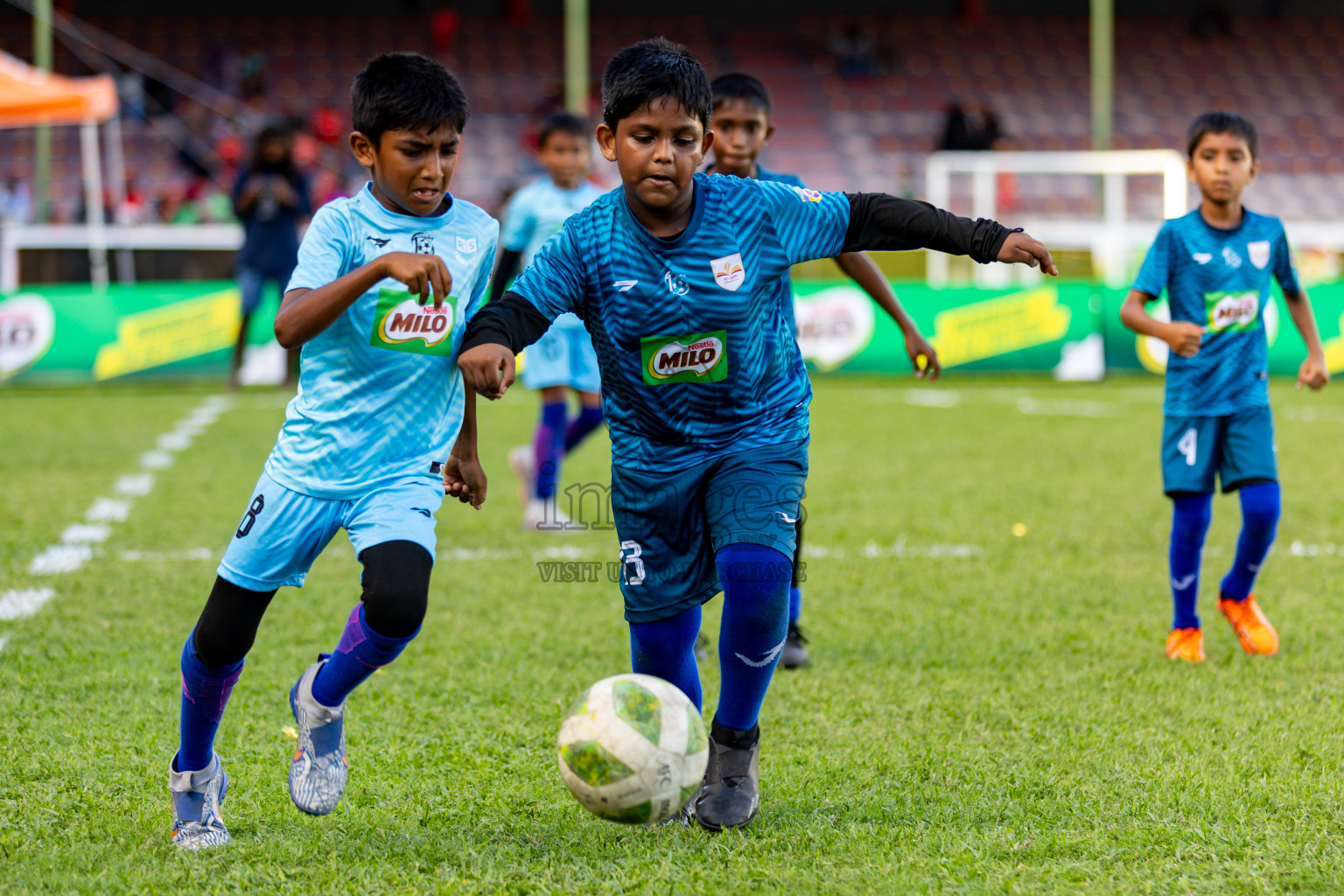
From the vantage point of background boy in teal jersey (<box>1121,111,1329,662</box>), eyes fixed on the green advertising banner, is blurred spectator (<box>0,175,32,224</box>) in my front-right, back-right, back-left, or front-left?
front-left

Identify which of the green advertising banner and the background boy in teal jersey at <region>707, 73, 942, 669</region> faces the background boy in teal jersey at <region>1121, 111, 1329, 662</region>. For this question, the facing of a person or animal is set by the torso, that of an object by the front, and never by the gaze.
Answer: the green advertising banner

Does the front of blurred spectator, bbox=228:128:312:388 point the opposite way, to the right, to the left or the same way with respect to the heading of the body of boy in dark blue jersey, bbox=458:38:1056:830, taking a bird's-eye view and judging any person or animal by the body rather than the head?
the same way

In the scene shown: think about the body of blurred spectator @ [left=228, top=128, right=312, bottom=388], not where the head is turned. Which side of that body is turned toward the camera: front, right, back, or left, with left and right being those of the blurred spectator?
front

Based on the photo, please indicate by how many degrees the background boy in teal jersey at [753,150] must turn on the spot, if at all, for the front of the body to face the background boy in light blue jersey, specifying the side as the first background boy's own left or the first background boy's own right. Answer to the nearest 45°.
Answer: approximately 135° to the first background boy's own right

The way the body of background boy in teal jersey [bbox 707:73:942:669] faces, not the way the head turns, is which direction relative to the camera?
toward the camera

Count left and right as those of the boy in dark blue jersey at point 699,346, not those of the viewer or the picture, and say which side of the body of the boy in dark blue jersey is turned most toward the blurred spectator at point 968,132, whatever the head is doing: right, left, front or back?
back

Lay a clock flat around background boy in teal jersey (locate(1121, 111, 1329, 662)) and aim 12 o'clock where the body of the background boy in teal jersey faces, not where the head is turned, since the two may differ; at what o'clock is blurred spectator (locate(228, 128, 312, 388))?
The blurred spectator is roughly at 4 o'clock from the background boy in teal jersey.

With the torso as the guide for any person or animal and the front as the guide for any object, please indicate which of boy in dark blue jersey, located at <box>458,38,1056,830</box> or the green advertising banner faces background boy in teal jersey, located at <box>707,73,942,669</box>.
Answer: the green advertising banner

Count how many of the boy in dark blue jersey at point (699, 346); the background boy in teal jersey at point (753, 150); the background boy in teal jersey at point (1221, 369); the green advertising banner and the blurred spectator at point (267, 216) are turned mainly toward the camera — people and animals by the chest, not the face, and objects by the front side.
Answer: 5

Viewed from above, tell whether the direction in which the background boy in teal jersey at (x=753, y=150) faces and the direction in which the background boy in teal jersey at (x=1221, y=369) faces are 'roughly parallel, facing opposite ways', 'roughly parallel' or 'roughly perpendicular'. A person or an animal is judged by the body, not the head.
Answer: roughly parallel

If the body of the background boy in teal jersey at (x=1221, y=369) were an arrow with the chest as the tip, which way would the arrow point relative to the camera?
toward the camera

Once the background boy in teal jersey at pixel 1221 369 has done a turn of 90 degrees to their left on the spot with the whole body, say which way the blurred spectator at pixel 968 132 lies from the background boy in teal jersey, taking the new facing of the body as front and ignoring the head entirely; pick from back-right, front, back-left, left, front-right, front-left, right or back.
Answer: left

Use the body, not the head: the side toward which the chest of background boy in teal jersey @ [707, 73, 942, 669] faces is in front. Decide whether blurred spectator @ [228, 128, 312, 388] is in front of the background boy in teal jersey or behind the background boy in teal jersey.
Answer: behind
